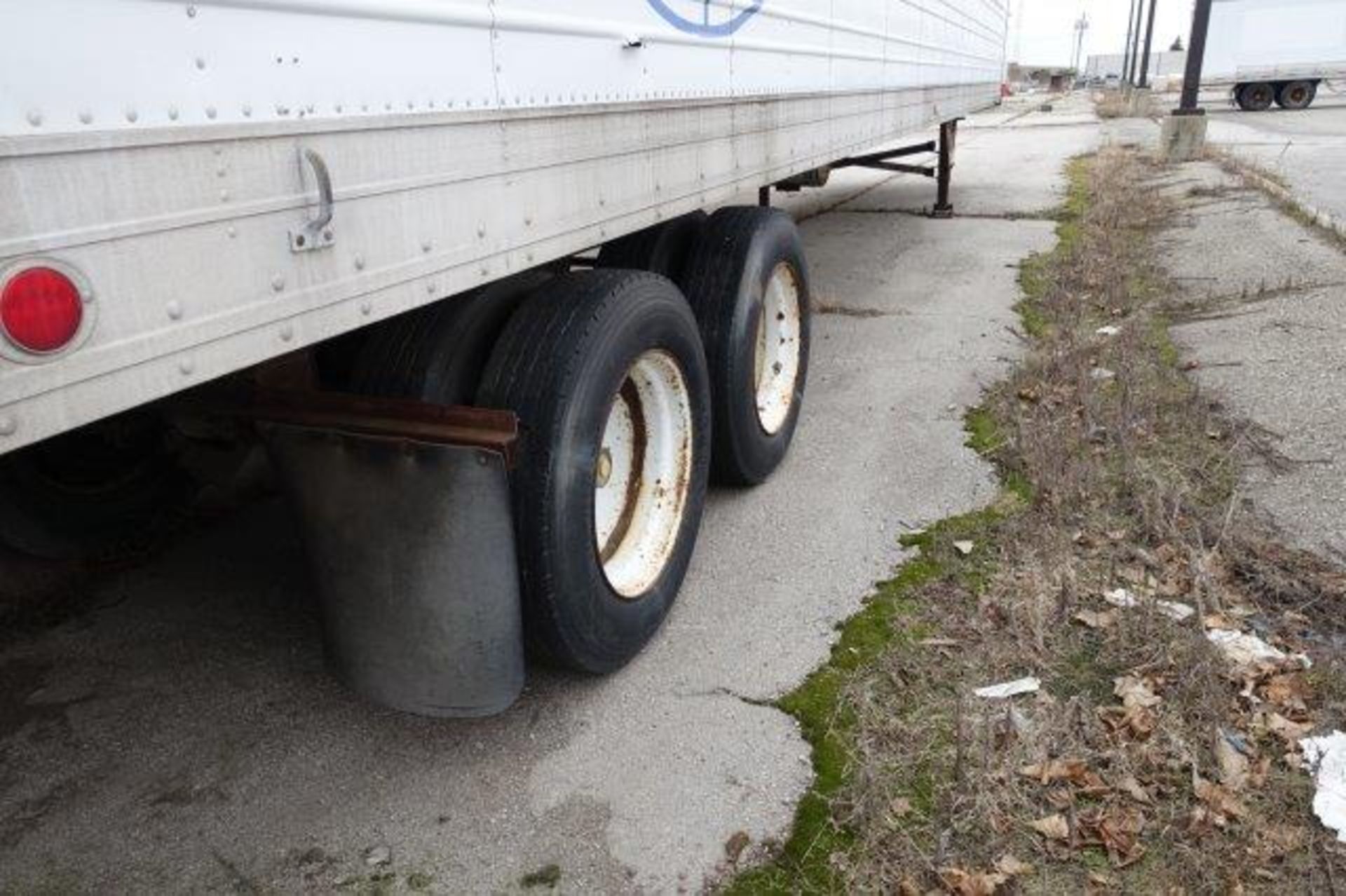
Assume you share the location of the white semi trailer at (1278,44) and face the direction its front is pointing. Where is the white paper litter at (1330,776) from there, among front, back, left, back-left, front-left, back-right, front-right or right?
right

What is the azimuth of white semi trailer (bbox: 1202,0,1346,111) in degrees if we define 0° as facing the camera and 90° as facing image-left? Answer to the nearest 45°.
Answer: approximately 270°

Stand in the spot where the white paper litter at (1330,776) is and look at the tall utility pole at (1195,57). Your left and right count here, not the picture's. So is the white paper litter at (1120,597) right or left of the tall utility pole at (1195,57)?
left

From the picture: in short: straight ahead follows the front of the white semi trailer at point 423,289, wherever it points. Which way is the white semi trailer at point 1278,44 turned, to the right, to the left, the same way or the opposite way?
to the right

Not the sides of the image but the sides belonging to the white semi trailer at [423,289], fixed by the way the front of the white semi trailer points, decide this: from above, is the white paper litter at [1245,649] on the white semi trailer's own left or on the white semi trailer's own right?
on the white semi trailer's own right

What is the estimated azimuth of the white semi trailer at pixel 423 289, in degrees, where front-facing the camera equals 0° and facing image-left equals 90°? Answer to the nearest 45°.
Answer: approximately 225°

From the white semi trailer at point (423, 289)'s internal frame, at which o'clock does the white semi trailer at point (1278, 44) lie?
the white semi trailer at point (1278, 44) is roughly at 12 o'clock from the white semi trailer at point (423, 289).

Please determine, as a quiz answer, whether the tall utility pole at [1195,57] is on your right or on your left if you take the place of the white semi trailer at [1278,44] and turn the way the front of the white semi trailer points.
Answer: on your right

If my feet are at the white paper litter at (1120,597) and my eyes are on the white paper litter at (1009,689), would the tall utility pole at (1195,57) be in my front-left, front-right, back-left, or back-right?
back-right

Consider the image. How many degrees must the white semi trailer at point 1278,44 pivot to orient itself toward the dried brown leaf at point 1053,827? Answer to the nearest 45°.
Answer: approximately 90° to its right

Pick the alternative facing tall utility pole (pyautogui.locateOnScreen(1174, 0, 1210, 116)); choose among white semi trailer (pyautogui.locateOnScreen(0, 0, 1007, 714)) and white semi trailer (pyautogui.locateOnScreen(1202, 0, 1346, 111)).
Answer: white semi trailer (pyautogui.locateOnScreen(0, 0, 1007, 714))

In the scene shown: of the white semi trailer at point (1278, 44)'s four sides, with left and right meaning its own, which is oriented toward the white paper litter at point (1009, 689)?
right

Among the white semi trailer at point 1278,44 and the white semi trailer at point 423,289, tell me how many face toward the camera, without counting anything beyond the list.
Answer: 0

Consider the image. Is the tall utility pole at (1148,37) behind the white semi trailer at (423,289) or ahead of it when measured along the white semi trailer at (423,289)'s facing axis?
ahead

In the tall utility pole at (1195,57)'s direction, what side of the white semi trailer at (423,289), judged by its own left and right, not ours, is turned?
front

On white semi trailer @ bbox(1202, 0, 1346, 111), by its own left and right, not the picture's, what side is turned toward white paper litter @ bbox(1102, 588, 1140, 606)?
right

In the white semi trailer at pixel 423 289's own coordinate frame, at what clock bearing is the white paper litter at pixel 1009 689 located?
The white paper litter is roughly at 5 o'clock from the white semi trailer.
